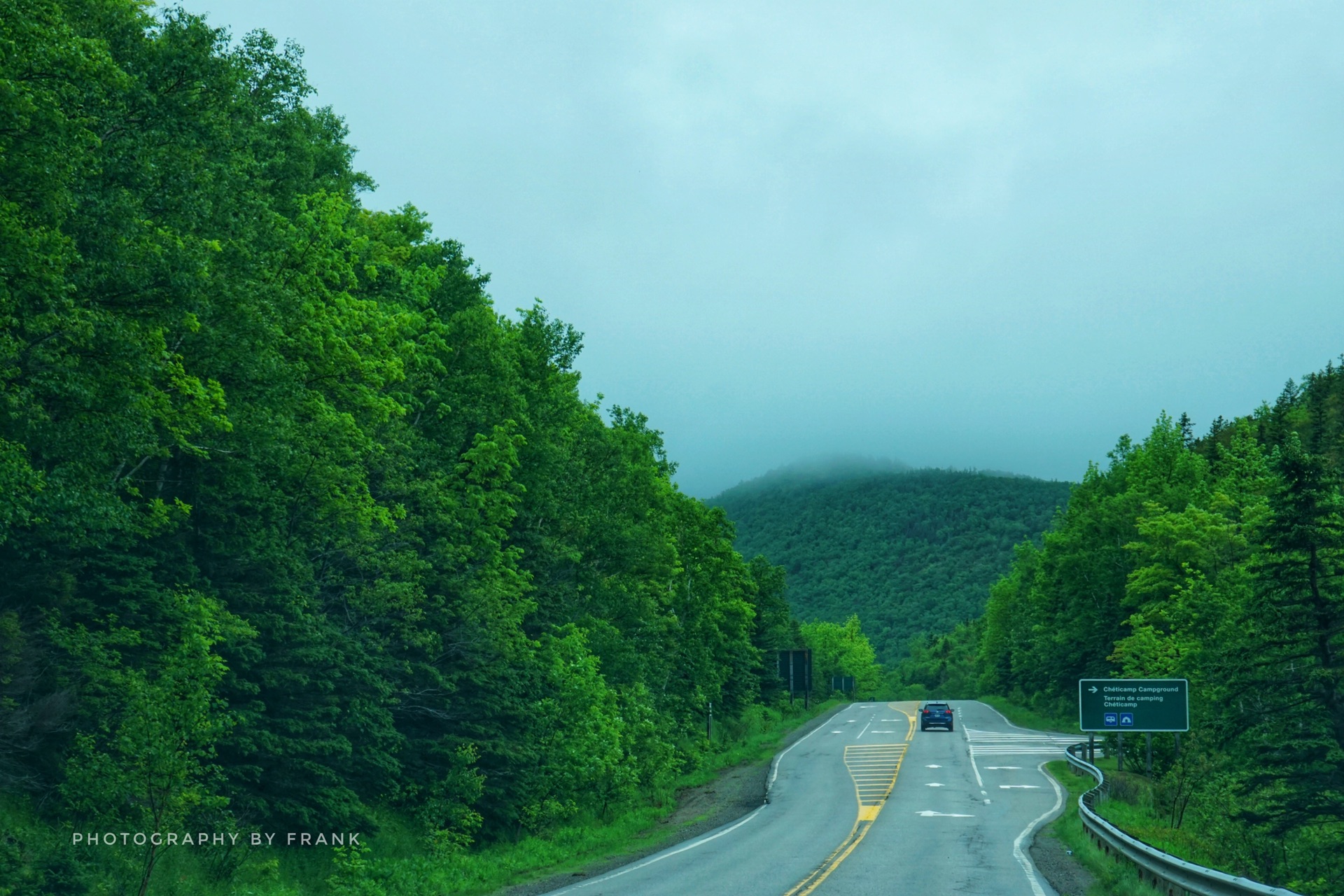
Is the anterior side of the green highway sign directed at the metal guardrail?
yes

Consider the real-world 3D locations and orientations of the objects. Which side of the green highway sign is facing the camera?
front
